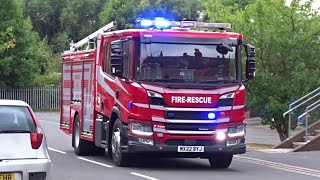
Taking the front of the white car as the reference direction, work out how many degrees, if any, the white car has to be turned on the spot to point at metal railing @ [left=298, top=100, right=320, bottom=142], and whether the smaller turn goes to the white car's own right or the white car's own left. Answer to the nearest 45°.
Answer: approximately 45° to the white car's own right

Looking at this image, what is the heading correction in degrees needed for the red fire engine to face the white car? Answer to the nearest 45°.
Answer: approximately 90° to its right

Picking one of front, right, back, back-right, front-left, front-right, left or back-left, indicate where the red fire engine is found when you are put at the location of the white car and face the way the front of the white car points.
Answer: front-right

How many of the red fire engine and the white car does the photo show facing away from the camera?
1

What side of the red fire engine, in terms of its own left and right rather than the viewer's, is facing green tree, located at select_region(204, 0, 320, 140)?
left

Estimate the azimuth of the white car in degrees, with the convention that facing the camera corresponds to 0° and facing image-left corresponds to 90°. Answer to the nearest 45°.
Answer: approximately 180°

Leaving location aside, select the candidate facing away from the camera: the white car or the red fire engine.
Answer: the white car

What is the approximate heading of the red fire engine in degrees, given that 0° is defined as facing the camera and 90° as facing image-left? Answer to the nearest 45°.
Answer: approximately 315°

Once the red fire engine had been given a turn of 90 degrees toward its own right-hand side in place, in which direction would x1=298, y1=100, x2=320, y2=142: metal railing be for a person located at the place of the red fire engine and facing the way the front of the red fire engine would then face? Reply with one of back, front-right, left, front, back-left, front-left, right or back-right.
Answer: back

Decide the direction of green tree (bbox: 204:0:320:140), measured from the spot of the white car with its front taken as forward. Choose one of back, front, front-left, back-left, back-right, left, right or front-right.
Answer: front-right
